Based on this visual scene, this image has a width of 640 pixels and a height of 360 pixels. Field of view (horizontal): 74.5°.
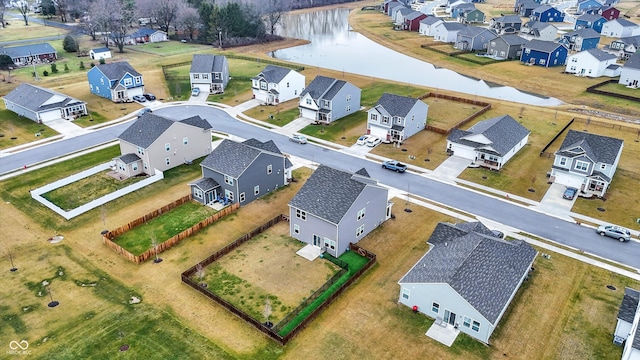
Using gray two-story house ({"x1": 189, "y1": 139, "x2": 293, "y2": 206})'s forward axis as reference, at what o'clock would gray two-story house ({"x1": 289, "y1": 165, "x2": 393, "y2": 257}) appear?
gray two-story house ({"x1": 289, "y1": 165, "x2": 393, "y2": 257}) is roughly at 3 o'clock from gray two-story house ({"x1": 189, "y1": 139, "x2": 293, "y2": 206}).

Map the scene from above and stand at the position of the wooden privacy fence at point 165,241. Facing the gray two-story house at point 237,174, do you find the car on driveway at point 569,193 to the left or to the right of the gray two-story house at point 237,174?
right

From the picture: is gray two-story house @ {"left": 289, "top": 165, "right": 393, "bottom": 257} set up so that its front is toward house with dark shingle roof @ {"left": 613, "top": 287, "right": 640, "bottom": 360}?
no

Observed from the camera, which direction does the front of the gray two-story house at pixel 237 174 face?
facing away from the viewer and to the right of the viewer

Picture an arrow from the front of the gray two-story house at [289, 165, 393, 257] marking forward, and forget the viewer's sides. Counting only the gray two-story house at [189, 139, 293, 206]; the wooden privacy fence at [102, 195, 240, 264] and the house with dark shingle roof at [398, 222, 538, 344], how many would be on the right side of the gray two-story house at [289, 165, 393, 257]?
1

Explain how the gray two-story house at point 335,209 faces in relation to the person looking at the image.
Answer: facing away from the viewer and to the right of the viewer

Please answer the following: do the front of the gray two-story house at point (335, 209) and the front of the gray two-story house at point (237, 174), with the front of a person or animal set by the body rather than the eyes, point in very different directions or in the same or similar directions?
same or similar directions

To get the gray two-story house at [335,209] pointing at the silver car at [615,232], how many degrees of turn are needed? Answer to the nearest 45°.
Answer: approximately 45° to its right

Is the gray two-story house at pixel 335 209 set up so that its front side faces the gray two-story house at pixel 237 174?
no

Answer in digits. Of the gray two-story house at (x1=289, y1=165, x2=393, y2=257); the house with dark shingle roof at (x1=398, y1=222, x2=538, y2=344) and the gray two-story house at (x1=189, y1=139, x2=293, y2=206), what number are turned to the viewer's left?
0

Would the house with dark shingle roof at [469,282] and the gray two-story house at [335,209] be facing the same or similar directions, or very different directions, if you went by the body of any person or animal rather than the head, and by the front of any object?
same or similar directions

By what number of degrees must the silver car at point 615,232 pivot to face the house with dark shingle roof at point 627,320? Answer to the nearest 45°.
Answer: approximately 135° to its left

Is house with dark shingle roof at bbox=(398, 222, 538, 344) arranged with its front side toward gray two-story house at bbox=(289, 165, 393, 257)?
no

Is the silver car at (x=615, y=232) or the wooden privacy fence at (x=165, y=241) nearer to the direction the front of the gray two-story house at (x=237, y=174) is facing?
the silver car

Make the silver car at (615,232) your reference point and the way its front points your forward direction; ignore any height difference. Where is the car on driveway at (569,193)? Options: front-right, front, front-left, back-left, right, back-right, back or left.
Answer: front

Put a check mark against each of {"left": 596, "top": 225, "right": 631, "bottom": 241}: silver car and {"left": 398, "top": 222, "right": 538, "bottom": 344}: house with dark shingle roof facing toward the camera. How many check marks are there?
0

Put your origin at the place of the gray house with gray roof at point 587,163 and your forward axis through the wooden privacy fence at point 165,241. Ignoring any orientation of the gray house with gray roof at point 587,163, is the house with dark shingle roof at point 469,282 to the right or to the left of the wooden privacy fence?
left

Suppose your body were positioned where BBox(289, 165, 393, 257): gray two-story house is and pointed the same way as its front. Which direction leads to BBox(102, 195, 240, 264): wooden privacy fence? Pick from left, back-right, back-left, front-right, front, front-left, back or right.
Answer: back-left
